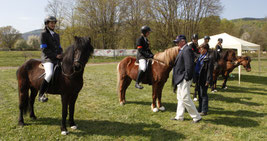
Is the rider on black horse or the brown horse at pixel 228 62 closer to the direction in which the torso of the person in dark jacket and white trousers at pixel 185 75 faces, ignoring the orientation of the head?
the rider on black horse

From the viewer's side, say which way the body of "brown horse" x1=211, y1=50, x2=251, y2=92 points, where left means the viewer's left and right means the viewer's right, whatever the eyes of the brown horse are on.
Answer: facing to the right of the viewer

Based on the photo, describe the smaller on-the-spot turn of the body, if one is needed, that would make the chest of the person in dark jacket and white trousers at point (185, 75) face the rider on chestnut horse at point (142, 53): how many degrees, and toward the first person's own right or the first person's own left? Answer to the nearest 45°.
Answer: approximately 45° to the first person's own right

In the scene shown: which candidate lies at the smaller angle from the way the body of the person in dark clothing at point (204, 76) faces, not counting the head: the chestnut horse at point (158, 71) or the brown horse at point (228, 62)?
the chestnut horse

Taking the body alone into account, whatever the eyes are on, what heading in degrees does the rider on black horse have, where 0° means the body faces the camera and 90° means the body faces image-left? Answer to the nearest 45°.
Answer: approximately 315°

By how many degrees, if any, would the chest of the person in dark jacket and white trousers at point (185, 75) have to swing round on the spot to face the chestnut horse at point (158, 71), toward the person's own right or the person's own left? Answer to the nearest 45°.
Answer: approximately 45° to the person's own right

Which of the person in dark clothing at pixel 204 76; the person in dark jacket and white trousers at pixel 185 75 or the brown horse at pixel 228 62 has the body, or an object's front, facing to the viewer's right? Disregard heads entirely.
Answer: the brown horse

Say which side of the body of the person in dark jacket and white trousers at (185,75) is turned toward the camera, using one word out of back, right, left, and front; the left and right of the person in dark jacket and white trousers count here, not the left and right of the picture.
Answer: left

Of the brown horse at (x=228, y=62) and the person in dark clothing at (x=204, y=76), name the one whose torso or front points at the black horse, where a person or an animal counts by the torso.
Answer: the person in dark clothing

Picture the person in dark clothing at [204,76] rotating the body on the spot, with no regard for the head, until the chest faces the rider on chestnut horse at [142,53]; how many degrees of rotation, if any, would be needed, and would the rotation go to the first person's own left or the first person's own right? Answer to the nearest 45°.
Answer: approximately 45° to the first person's own right
